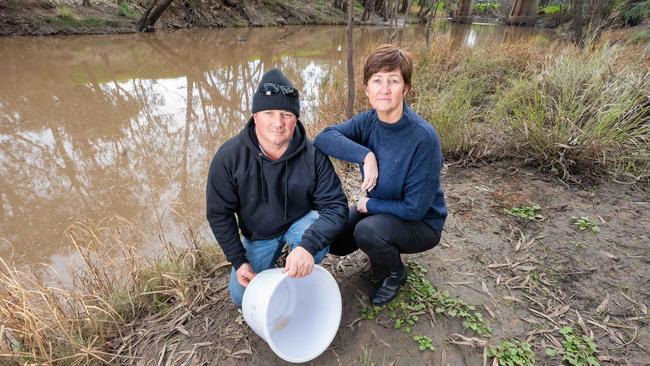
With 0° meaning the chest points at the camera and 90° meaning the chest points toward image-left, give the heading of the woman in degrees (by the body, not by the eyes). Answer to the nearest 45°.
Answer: approximately 45°

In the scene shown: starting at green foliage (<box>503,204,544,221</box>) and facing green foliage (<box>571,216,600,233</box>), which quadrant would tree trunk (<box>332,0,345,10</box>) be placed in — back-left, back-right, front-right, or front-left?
back-left

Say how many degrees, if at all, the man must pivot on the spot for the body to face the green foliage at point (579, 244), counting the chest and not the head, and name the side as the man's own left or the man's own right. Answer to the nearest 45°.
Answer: approximately 90° to the man's own left

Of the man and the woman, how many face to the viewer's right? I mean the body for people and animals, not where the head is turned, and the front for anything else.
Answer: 0

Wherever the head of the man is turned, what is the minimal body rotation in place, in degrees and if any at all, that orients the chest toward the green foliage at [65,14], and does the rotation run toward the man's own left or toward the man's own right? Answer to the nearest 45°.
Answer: approximately 135° to the man's own right

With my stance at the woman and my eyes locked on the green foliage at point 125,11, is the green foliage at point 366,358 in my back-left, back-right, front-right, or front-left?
back-left

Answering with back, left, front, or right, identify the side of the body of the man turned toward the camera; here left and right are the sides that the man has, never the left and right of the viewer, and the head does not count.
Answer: front

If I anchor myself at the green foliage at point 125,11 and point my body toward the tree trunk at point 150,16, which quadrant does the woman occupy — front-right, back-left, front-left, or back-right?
front-right

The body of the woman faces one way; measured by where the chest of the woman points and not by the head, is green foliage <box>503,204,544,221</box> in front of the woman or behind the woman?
behind

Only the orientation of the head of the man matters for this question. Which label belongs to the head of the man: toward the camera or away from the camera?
toward the camera

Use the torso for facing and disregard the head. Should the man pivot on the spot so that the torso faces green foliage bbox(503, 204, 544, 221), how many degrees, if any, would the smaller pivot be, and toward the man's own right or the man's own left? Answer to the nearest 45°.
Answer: approximately 90° to the man's own left
